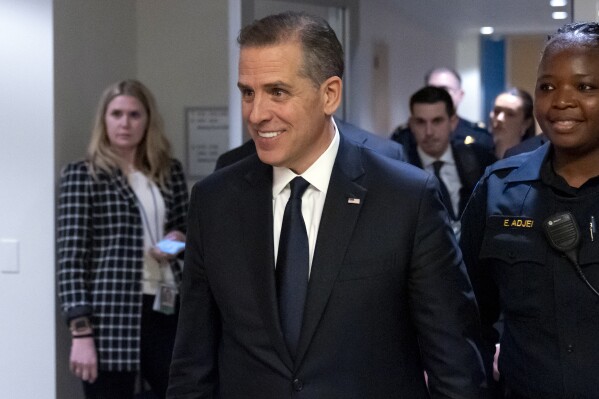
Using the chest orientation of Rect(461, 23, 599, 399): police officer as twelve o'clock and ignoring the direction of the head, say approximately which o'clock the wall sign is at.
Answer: The wall sign is roughly at 5 o'clock from the police officer.

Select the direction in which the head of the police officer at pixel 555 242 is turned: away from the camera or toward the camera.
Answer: toward the camera

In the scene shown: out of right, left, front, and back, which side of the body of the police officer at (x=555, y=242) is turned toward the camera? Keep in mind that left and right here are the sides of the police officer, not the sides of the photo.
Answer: front

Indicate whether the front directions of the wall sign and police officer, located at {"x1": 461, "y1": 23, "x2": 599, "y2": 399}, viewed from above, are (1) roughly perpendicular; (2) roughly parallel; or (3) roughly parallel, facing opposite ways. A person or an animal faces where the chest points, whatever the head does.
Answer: roughly parallel

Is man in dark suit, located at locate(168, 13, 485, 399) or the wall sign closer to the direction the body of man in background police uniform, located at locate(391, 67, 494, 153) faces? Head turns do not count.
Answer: the man in dark suit

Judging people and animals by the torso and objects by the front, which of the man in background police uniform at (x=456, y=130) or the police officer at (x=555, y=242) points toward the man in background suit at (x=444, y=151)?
the man in background police uniform at (x=456, y=130)

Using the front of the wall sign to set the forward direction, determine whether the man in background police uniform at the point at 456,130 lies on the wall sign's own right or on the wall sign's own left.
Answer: on the wall sign's own left

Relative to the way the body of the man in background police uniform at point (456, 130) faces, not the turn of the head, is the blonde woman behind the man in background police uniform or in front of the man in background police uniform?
in front

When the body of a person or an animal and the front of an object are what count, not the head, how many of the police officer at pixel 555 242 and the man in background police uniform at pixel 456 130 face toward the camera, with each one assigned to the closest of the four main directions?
2

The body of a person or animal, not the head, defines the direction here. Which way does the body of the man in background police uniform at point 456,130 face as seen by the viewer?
toward the camera

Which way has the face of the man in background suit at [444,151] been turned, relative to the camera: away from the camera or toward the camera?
toward the camera

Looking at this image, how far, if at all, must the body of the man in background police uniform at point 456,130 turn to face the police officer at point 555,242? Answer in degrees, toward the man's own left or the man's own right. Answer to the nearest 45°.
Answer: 0° — they already face them

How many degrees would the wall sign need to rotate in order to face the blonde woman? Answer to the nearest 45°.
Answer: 0° — it already faces them

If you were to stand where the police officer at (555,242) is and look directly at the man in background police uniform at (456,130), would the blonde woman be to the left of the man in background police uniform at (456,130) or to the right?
left

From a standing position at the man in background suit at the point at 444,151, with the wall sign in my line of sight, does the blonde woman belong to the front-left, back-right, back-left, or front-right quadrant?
front-left
